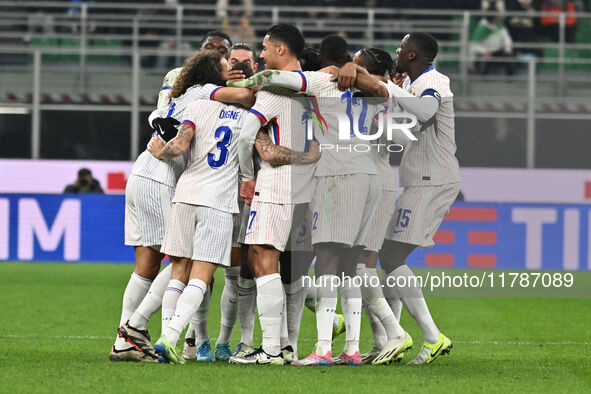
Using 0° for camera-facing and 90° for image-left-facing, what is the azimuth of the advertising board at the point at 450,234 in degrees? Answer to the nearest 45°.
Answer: approximately 0°
